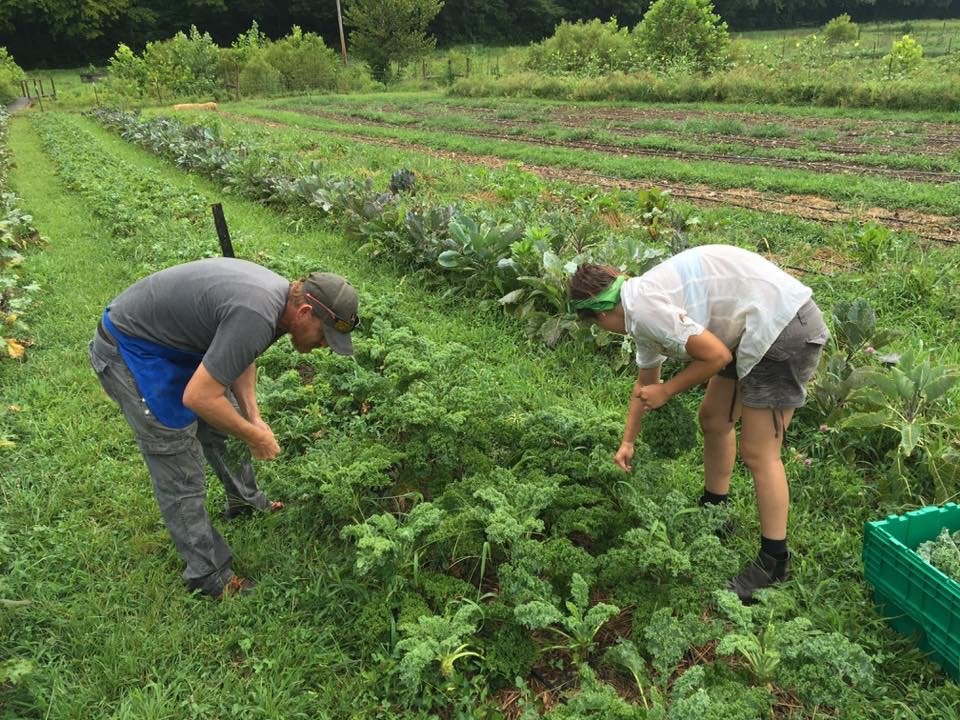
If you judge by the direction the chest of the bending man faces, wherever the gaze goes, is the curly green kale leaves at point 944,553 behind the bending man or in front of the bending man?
in front

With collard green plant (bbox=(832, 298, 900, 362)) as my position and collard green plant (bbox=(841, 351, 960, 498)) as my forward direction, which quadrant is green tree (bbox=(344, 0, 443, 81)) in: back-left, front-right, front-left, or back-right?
back-right

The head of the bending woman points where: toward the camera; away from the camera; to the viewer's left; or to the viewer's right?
to the viewer's left

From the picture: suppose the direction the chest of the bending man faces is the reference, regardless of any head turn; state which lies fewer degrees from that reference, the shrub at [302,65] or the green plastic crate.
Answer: the green plastic crate

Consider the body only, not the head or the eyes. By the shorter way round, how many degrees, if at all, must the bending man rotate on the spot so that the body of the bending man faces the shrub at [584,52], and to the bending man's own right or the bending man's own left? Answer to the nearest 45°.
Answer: approximately 45° to the bending man's own left

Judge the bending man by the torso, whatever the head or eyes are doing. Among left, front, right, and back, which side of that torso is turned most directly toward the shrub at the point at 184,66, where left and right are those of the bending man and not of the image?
left

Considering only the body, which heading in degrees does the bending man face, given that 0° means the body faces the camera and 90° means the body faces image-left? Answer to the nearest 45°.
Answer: approximately 270°

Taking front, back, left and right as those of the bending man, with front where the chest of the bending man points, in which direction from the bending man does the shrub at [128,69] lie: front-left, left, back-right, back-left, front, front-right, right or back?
left

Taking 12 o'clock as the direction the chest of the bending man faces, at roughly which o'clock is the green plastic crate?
The green plastic crate is roughly at 1 o'clock from the bending man.

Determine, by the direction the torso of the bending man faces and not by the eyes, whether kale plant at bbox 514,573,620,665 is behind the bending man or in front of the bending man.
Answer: in front

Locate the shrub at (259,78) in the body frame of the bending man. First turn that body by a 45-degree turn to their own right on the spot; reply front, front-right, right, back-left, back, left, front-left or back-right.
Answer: back-left

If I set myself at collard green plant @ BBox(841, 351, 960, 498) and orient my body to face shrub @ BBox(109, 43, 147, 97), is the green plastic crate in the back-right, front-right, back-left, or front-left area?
back-left

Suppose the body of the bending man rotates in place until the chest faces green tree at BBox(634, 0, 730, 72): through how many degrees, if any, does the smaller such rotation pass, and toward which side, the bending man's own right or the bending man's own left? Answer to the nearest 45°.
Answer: approximately 45° to the bending man's own left

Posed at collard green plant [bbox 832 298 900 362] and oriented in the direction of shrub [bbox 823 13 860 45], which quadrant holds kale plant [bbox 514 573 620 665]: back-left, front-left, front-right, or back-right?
back-left
